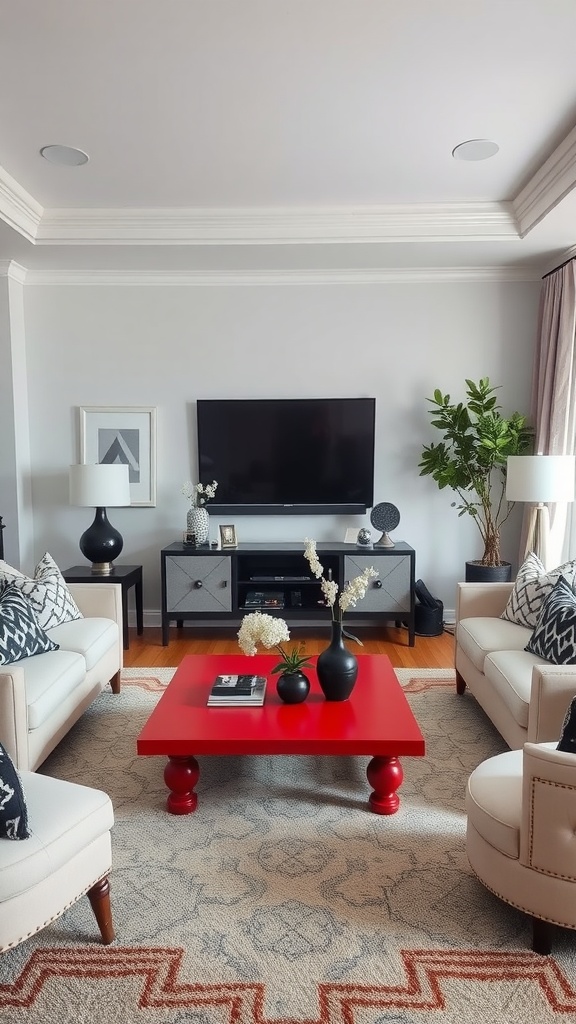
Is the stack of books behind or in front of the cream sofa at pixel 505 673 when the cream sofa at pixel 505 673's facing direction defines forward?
in front

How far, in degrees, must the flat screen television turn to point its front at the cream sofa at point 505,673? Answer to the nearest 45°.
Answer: approximately 45° to its left

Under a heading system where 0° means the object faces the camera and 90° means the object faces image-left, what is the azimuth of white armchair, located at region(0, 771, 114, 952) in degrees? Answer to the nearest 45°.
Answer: approximately 315°

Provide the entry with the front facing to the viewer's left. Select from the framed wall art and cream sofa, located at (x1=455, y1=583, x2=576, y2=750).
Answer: the cream sofa

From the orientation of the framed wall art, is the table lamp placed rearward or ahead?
ahead

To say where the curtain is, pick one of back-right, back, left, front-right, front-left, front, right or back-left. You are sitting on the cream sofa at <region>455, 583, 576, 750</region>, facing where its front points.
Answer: right

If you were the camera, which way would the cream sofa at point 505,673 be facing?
facing to the left of the viewer

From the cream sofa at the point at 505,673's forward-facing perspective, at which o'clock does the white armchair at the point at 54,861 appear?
The white armchair is roughly at 10 o'clock from the cream sofa.

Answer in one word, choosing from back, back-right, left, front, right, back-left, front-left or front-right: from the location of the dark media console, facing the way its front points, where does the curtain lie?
left

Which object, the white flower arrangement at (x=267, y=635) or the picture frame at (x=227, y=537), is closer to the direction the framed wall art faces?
the white flower arrangement

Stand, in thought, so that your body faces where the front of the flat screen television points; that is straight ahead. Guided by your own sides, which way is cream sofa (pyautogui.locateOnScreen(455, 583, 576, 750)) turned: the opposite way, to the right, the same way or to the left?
to the right

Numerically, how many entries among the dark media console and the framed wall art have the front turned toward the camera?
2
